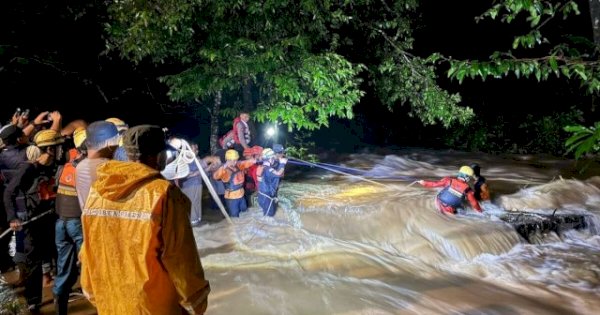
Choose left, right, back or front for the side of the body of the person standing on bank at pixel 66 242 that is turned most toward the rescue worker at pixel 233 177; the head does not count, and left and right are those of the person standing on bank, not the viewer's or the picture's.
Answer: front

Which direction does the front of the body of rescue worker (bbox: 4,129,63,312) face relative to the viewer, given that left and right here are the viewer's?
facing to the right of the viewer

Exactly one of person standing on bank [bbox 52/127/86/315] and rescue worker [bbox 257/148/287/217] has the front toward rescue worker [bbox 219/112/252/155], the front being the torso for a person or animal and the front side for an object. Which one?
the person standing on bank

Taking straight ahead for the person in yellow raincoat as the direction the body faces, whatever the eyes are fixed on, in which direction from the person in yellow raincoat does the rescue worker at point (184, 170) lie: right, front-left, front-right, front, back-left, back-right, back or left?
front-left

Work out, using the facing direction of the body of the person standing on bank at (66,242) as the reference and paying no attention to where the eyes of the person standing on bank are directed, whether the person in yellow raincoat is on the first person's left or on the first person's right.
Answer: on the first person's right

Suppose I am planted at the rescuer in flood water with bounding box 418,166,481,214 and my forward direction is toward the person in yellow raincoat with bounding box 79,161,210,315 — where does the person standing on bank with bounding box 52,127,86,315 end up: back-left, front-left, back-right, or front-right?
front-right

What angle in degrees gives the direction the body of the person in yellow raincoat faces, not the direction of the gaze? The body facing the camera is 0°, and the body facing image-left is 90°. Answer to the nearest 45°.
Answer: approximately 225°

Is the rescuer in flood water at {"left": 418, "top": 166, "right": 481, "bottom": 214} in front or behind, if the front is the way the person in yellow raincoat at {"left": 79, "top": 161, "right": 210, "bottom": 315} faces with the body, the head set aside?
in front

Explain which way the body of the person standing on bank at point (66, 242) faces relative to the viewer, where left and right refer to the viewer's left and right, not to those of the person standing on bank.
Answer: facing away from the viewer and to the right of the viewer

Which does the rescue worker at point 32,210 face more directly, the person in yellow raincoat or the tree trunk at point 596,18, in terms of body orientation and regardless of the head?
the tree trunk

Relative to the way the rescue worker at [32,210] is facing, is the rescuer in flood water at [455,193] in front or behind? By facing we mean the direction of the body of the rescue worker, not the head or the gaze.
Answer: in front

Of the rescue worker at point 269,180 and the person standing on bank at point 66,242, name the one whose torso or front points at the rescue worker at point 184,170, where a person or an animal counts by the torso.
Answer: the person standing on bank

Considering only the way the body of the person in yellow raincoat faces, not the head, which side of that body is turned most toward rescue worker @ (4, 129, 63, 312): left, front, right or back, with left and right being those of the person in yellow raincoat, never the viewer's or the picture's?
left

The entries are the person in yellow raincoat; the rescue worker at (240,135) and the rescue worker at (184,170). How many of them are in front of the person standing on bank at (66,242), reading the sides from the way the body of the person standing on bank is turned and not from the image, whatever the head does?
2
